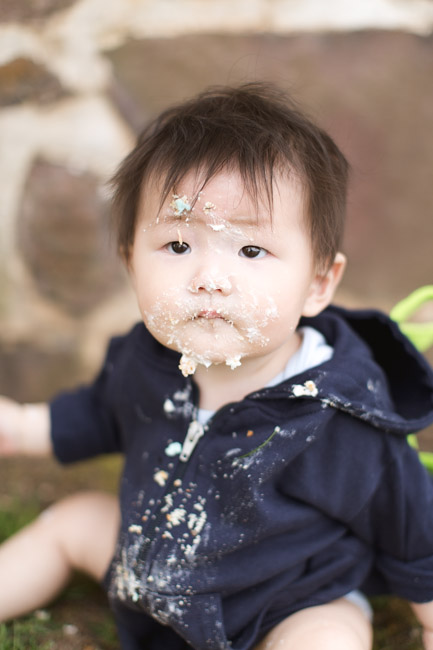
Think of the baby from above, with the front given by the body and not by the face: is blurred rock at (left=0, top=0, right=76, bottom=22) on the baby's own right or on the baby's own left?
on the baby's own right

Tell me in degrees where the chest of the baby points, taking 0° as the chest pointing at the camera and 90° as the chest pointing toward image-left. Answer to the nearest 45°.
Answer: approximately 45°

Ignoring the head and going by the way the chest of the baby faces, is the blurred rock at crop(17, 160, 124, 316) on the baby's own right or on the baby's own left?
on the baby's own right
